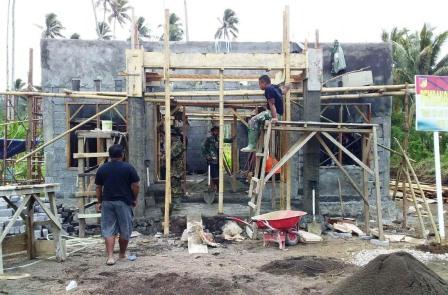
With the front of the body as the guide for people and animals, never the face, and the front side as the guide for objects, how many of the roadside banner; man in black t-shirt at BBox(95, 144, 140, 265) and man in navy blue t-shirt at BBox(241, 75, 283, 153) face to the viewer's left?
1

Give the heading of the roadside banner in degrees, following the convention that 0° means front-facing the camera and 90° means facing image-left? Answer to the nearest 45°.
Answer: approximately 0°

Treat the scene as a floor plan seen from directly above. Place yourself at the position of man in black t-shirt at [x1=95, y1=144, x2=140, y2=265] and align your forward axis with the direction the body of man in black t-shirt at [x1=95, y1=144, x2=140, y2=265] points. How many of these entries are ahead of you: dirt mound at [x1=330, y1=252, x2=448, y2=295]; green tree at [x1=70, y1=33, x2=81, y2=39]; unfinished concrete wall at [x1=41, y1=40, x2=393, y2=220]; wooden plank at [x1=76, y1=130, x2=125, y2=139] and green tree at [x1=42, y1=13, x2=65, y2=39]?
4

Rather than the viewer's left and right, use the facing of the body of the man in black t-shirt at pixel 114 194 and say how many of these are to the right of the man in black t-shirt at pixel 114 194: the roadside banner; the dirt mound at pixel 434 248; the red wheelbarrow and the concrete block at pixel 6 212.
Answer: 3

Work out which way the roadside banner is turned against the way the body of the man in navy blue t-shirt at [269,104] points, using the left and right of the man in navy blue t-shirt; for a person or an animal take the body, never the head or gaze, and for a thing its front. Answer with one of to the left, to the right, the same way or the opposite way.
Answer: to the left

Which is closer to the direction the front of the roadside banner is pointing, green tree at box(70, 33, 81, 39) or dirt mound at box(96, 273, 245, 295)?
the dirt mound

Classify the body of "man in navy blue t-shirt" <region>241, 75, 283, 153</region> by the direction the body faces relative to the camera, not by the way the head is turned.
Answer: to the viewer's left

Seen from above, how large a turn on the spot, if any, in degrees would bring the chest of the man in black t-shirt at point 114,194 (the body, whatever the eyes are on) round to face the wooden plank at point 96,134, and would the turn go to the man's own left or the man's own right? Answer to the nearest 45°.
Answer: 0° — they already face it

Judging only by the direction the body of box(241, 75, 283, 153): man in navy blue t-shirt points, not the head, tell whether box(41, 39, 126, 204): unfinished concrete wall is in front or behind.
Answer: in front

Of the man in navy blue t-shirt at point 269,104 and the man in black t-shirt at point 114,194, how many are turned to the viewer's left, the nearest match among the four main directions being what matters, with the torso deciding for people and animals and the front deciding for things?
1

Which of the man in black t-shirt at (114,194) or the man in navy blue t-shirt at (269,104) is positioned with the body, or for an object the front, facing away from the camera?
the man in black t-shirt at (114,194)

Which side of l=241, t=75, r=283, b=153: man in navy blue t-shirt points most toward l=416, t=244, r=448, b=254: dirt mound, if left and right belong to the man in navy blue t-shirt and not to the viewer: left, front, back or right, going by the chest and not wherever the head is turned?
back

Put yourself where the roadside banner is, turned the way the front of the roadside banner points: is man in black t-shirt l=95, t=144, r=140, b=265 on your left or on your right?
on your right

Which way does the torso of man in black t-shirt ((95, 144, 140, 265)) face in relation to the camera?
away from the camera

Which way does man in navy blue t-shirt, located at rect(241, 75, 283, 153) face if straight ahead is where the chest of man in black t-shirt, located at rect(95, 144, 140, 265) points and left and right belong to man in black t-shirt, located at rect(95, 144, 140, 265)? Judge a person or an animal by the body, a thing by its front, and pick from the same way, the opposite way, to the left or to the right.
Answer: to the left
